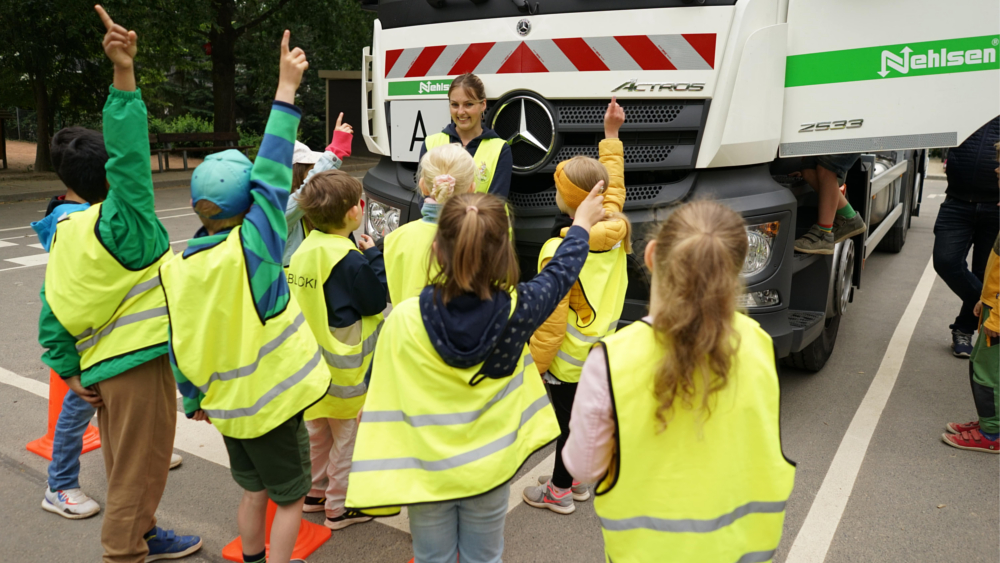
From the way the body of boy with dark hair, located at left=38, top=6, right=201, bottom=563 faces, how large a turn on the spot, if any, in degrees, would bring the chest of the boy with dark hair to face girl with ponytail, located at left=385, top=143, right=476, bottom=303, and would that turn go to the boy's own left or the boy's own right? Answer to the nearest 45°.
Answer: approximately 45° to the boy's own right

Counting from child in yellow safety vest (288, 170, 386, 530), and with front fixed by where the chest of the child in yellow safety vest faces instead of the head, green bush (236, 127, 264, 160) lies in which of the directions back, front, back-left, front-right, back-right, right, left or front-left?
front-left

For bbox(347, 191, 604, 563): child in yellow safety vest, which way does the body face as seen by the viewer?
away from the camera

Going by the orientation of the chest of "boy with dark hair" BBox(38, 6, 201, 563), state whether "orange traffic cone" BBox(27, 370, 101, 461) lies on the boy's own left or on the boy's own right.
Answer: on the boy's own left

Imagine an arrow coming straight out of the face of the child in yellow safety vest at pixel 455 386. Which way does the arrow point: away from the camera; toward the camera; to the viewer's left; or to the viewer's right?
away from the camera

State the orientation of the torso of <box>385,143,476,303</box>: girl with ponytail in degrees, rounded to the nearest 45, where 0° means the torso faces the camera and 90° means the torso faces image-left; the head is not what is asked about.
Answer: approximately 180°

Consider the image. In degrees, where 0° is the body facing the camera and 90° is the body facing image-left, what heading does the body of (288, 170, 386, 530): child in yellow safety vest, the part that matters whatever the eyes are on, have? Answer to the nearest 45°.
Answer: approximately 225°

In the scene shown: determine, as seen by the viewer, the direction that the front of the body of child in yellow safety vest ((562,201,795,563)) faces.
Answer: away from the camera

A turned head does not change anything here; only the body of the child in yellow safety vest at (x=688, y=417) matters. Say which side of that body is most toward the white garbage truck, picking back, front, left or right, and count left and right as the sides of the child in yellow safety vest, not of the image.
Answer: front

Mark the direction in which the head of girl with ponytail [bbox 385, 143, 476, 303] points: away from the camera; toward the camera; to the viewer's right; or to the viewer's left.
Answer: away from the camera

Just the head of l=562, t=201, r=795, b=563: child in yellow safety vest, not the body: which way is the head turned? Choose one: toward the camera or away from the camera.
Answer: away from the camera

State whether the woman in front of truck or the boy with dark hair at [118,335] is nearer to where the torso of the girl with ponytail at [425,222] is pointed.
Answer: the woman in front of truck

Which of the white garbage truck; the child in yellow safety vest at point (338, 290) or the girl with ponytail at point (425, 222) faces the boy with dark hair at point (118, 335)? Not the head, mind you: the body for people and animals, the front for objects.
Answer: the white garbage truck

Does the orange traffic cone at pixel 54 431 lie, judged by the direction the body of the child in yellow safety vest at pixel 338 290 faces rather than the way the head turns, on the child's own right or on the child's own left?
on the child's own left

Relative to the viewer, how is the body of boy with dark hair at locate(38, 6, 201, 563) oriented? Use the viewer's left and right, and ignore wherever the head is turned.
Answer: facing away from the viewer and to the right of the viewer

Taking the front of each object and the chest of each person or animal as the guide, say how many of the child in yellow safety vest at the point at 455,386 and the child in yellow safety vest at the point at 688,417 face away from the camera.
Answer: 2
